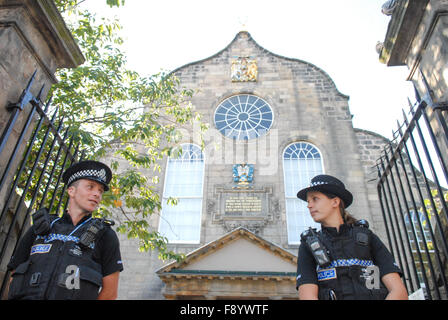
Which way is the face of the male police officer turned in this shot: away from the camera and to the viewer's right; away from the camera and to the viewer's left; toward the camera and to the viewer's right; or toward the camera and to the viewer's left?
toward the camera and to the viewer's right

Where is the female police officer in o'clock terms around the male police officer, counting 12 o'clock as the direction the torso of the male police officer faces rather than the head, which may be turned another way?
The female police officer is roughly at 10 o'clock from the male police officer.

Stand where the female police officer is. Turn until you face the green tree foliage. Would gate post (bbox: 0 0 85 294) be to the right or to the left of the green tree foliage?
left

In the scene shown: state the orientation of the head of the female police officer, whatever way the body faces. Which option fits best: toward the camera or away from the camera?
toward the camera

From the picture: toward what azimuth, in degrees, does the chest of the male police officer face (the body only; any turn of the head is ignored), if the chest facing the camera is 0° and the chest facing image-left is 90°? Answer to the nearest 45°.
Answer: approximately 0°
